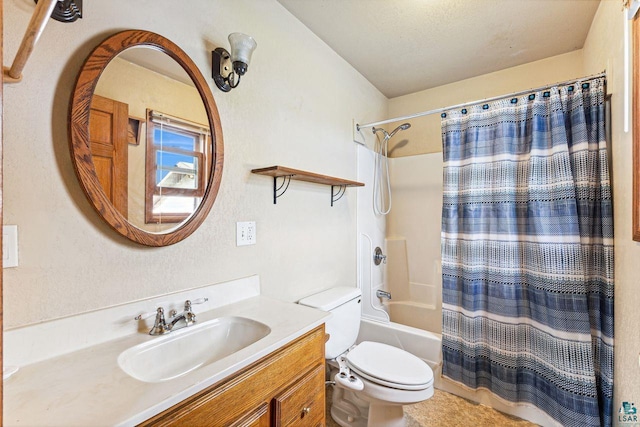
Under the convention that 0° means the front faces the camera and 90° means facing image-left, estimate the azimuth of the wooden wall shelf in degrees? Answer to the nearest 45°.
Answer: approximately 315°

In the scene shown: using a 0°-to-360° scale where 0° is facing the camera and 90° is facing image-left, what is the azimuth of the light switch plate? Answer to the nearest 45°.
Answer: approximately 315°

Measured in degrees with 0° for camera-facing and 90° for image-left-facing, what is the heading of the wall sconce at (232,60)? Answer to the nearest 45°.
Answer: approximately 315°

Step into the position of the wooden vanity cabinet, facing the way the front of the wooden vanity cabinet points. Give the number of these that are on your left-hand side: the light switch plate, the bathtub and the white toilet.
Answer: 2

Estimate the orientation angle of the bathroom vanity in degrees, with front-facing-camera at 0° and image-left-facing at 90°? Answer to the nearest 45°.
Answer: approximately 315°

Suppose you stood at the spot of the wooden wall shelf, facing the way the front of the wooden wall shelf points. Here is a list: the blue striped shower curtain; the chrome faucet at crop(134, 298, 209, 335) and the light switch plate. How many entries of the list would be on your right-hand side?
2

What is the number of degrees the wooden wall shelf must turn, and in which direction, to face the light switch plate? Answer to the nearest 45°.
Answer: approximately 90° to its right

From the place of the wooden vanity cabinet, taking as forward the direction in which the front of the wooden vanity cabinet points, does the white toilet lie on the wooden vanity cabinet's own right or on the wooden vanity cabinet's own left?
on the wooden vanity cabinet's own left

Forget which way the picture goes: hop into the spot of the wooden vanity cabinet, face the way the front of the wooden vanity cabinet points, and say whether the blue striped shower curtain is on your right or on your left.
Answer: on your left

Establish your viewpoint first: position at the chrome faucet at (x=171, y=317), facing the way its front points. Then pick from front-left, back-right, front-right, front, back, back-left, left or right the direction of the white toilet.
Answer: front-left

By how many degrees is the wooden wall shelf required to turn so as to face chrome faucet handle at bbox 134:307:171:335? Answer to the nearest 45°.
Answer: approximately 90° to its right

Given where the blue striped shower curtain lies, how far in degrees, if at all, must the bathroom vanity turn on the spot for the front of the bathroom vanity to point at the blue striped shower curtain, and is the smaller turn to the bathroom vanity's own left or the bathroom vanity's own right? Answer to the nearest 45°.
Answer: approximately 45° to the bathroom vanity's own left

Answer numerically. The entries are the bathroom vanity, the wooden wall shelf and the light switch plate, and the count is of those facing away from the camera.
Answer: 0
